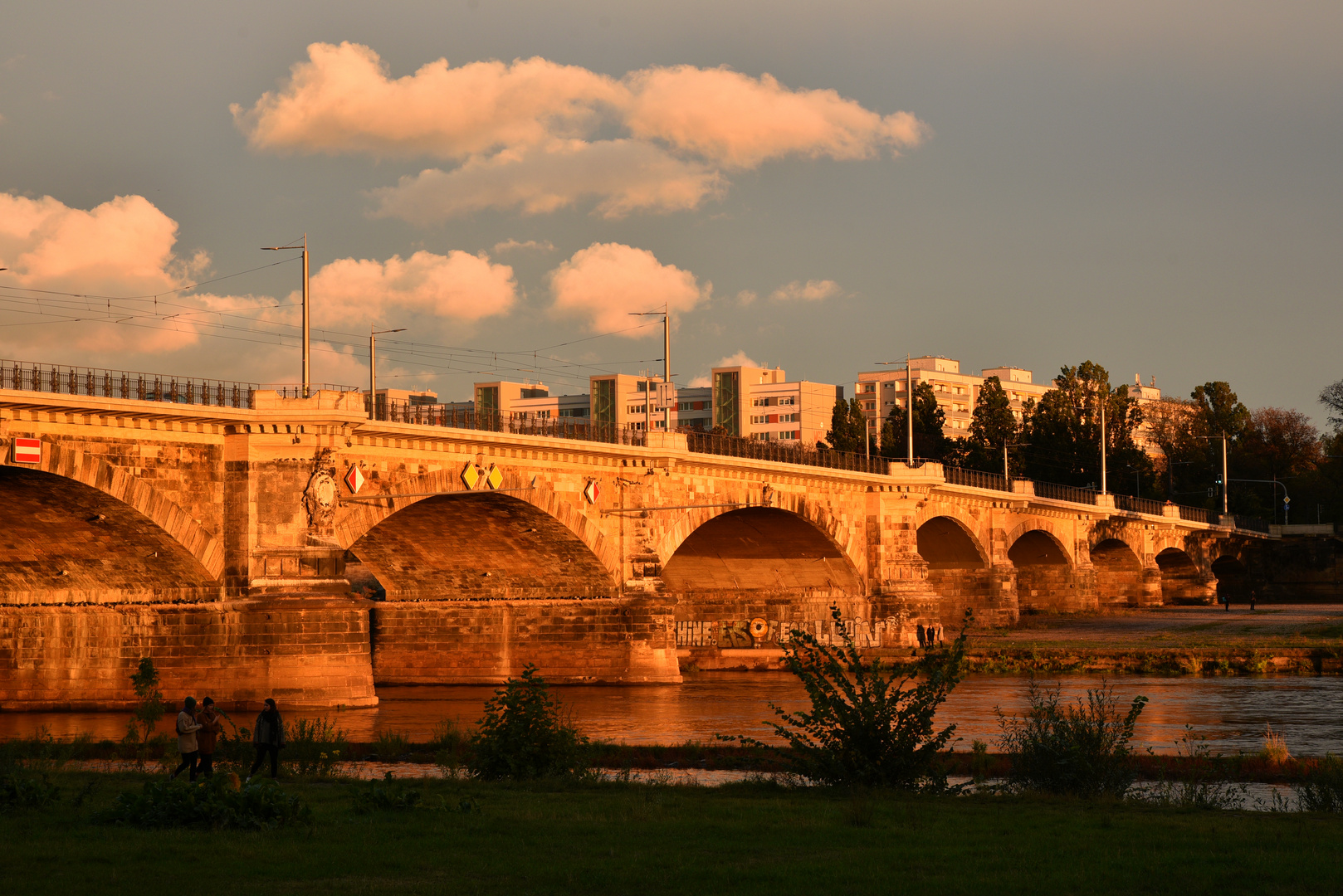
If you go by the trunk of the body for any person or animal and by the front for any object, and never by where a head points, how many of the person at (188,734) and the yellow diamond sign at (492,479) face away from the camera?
0

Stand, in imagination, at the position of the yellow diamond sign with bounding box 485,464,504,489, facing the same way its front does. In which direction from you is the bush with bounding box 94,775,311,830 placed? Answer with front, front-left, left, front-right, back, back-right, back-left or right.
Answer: front-right

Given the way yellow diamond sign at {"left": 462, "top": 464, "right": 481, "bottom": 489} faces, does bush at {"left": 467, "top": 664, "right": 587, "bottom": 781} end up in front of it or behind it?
in front

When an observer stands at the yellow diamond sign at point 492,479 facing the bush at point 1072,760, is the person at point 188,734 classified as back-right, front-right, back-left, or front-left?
front-right

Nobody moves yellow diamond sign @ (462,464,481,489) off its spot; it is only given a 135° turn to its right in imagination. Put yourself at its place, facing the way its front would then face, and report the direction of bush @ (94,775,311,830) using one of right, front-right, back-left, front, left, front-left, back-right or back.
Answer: left

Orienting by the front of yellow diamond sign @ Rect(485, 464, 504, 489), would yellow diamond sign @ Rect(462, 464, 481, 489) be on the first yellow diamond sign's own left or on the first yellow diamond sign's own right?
on the first yellow diamond sign's own right

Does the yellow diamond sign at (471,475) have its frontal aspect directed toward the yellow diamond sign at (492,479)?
no

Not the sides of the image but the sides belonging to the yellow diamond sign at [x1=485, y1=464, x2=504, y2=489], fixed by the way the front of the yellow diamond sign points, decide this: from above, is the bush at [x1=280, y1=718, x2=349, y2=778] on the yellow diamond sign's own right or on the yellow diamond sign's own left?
on the yellow diamond sign's own right

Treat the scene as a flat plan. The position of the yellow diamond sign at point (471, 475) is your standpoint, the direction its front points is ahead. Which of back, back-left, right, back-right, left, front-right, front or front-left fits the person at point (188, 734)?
front-right

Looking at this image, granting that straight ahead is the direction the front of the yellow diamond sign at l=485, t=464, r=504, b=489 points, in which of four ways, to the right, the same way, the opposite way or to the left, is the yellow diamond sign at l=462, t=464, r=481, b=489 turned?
the same way

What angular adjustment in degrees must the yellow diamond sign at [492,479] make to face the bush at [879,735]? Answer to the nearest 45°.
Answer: approximately 45° to its right

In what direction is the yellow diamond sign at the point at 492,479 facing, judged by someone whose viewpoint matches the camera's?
facing the viewer and to the right of the viewer
